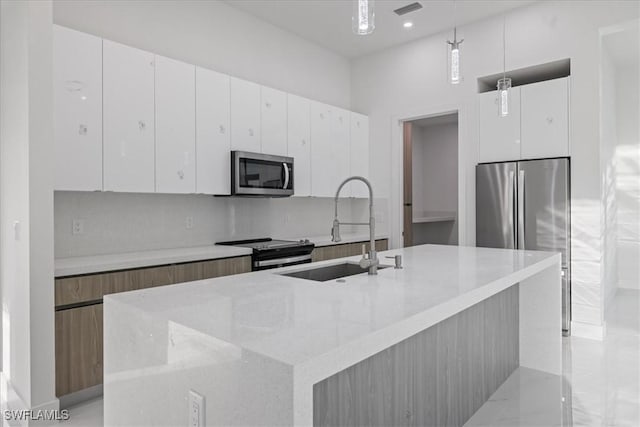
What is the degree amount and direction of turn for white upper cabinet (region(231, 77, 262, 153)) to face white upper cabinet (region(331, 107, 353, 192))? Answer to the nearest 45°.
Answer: approximately 90° to its left

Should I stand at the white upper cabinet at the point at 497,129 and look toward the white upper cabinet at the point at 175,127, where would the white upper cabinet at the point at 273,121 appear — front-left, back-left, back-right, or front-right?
front-right

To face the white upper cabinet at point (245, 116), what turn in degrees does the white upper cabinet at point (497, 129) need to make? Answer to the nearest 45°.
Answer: approximately 45° to its right

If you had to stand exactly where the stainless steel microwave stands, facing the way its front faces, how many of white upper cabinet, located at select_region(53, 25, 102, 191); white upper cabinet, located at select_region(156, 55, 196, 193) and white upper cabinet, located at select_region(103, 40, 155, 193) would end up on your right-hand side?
3

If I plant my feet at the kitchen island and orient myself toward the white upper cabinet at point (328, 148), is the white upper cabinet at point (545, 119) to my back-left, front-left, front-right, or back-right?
front-right

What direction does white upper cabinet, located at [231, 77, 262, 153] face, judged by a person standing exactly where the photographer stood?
facing the viewer and to the right of the viewer

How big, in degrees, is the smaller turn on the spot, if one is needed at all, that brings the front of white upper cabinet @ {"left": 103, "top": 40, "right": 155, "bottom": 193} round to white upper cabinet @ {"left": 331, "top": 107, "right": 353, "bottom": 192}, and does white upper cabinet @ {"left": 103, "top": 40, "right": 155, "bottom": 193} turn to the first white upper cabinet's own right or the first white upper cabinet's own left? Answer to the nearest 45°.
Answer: approximately 90° to the first white upper cabinet's own left

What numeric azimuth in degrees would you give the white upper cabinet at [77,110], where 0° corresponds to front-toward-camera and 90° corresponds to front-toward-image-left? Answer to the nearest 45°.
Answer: approximately 315°

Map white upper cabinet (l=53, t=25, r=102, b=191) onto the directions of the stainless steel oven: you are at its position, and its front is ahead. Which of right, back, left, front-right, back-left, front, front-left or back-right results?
right

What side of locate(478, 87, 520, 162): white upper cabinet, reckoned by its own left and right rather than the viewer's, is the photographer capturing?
front

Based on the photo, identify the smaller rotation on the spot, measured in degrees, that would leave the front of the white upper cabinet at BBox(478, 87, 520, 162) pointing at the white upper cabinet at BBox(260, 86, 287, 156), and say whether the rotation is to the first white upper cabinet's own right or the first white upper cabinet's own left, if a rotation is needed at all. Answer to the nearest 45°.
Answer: approximately 45° to the first white upper cabinet's own right

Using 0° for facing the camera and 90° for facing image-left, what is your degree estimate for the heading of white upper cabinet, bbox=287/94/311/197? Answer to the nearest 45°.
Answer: approximately 315°
